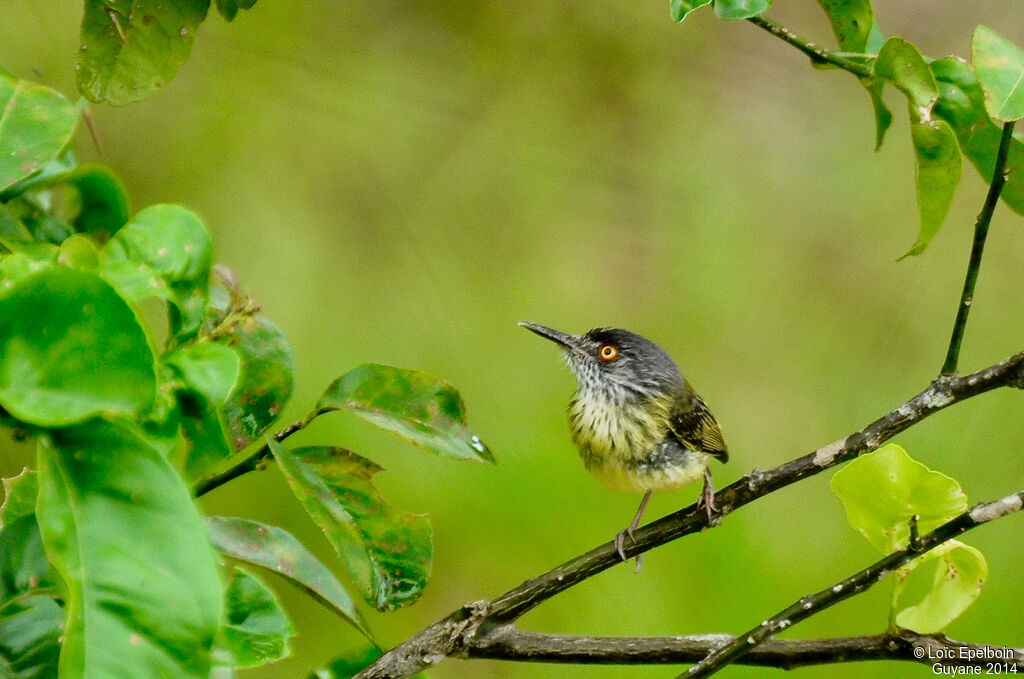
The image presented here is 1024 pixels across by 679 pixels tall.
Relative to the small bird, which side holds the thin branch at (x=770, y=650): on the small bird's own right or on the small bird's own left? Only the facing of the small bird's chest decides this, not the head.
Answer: on the small bird's own left

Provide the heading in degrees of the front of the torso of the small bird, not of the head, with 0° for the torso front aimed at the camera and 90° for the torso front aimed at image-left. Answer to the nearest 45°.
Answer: approximately 45°

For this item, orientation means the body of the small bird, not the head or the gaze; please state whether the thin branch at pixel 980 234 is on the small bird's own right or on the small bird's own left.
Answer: on the small bird's own left
